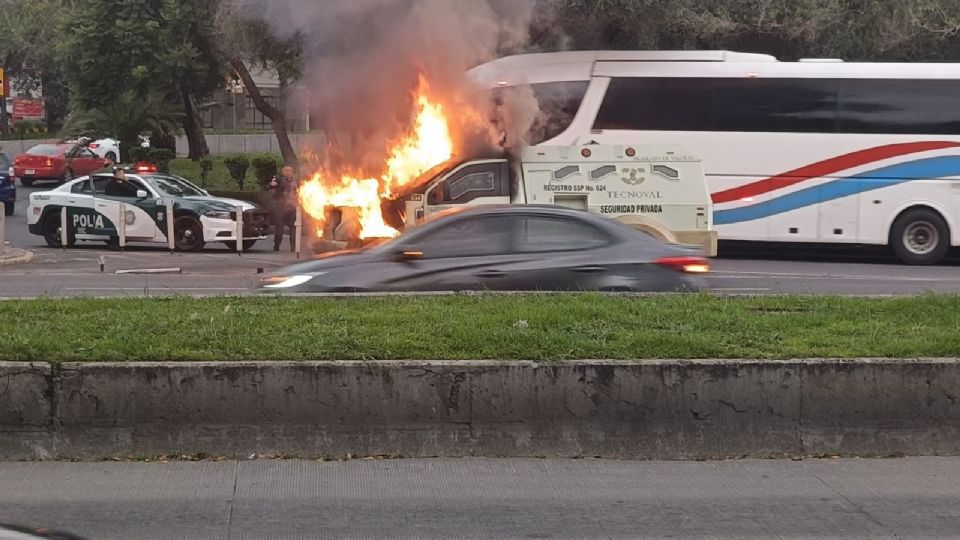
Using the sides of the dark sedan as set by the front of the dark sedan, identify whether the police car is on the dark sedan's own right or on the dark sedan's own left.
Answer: on the dark sedan's own right

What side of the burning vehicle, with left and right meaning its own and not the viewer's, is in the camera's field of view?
left

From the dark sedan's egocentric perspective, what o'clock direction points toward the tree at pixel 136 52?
The tree is roughly at 2 o'clock from the dark sedan.

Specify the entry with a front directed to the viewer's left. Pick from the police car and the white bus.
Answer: the white bus

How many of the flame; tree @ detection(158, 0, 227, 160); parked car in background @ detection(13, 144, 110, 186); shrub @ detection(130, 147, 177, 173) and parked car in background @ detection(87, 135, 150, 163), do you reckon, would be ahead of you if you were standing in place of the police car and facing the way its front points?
1

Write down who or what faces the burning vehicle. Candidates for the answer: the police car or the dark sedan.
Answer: the police car

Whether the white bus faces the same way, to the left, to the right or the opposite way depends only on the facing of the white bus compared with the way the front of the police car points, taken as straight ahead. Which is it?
the opposite way

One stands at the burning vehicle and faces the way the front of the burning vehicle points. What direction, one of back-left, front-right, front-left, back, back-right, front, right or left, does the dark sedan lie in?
left

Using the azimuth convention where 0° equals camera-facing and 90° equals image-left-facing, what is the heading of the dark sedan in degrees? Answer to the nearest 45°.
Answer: approximately 90°

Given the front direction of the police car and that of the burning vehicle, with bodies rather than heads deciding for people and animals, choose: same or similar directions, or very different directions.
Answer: very different directions

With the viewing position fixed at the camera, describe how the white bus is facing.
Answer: facing to the left of the viewer

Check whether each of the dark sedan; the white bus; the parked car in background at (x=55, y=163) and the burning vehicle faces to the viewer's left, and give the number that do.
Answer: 3

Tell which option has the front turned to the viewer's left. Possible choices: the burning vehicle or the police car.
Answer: the burning vehicle
